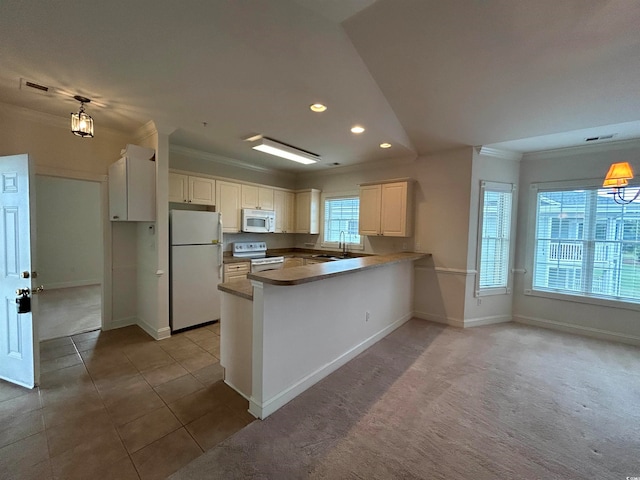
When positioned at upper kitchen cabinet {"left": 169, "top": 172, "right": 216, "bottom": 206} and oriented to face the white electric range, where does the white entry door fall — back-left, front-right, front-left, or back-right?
back-right

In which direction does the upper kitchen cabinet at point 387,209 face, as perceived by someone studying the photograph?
facing the viewer and to the left of the viewer

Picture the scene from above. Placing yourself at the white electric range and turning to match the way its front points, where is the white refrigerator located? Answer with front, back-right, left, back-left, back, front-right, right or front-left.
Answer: right

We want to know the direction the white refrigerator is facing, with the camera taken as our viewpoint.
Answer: facing the viewer and to the right of the viewer

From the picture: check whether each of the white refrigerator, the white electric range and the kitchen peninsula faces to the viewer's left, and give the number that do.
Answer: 0

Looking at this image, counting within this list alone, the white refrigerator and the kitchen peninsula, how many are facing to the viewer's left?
0

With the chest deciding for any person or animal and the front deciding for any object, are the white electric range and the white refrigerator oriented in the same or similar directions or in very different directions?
same or similar directions

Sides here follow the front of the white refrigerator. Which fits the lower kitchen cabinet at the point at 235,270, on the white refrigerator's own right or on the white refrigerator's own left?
on the white refrigerator's own left

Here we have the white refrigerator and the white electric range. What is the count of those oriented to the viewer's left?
0

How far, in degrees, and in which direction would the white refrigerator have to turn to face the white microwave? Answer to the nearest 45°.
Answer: approximately 90° to its left

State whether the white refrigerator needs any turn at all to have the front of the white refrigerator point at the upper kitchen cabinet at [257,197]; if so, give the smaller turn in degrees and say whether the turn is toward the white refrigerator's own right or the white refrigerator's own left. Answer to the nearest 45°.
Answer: approximately 90° to the white refrigerator's own left

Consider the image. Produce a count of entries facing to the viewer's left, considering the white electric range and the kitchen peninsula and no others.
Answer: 0

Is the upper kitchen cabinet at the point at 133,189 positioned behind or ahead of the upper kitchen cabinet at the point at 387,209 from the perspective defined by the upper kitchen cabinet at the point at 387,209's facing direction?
ahead
